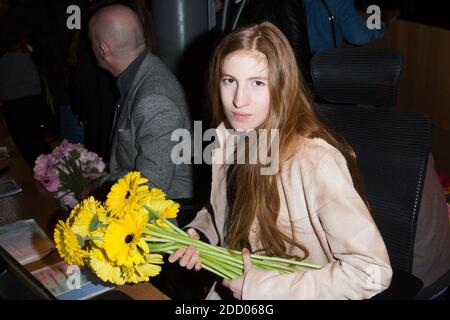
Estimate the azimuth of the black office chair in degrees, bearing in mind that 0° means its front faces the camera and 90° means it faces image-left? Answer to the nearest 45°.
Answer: approximately 45°

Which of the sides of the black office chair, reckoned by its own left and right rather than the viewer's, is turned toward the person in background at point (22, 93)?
right

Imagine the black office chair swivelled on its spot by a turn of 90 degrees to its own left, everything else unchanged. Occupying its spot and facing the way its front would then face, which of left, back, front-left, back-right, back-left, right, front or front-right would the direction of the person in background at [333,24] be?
back-left

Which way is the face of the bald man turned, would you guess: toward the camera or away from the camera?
away from the camera

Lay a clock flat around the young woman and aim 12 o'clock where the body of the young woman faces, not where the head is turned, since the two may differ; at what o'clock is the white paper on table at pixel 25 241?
The white paper on table is roughly at 2 o'clock from the young woman.

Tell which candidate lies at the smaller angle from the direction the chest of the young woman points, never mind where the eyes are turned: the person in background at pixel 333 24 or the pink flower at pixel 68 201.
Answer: the pink flower

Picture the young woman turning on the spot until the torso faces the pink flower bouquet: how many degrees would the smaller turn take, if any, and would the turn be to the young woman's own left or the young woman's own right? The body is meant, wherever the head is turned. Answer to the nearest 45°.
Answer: approximately 90° to the young woman's own right

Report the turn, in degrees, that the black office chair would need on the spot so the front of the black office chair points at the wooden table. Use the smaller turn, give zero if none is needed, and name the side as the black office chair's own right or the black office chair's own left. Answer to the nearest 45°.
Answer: approximately 45° to the black office chair's own right
